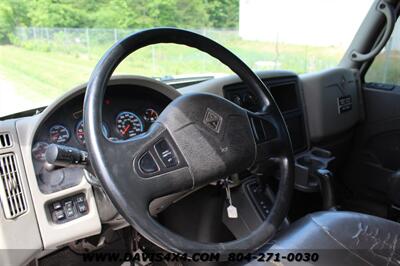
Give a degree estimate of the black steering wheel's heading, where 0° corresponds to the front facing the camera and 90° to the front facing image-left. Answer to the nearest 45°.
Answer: approximately 315°
